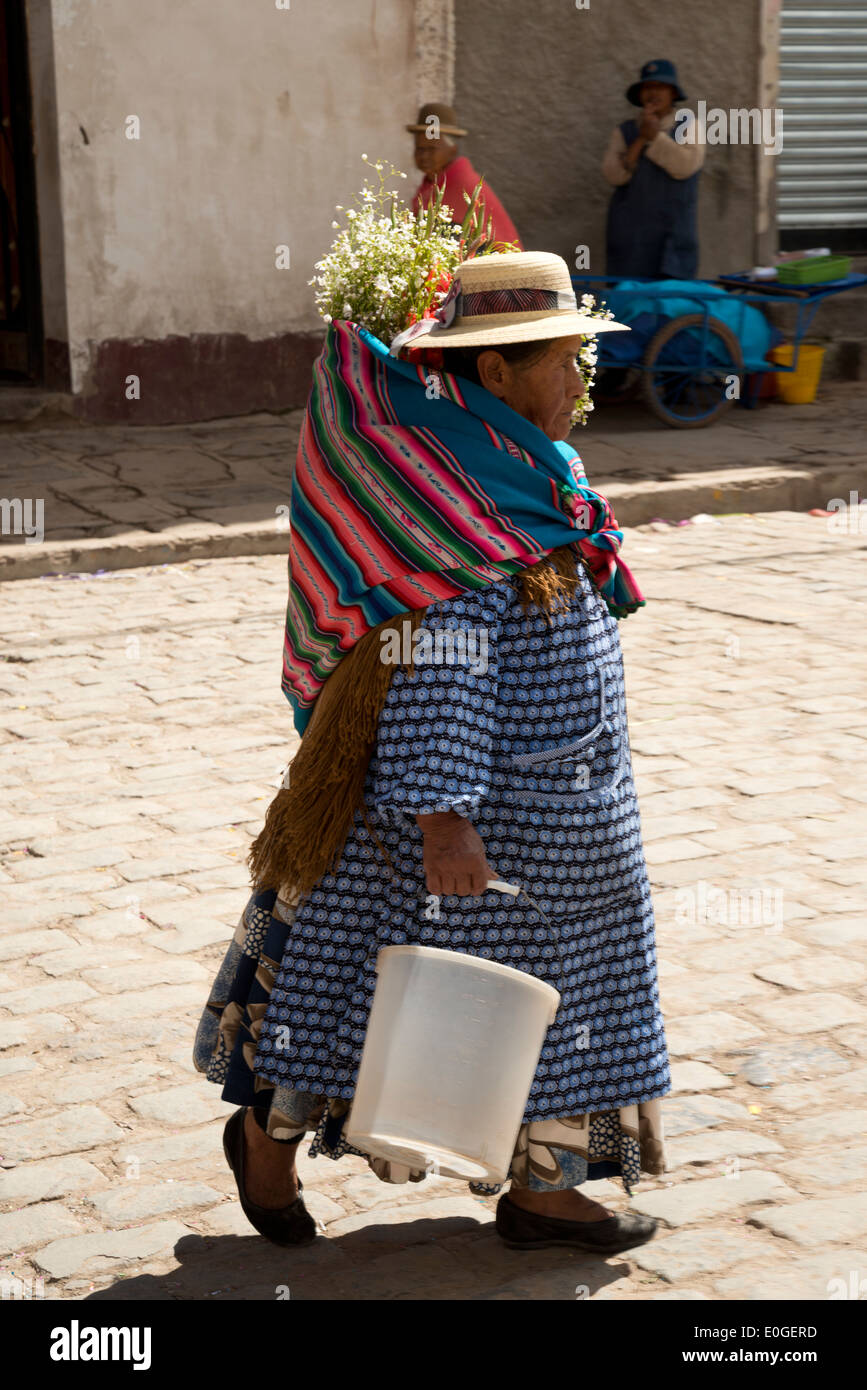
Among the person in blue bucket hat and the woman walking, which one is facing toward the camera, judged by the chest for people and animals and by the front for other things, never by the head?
the person in blue bucket hat

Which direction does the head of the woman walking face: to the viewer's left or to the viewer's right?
to the viewer's right

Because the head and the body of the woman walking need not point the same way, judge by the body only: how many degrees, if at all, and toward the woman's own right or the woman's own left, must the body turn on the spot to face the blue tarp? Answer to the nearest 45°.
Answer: approximately 90° to the woman's own left

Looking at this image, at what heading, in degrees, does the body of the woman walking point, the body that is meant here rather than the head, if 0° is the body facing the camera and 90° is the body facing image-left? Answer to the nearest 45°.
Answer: approximately 270°

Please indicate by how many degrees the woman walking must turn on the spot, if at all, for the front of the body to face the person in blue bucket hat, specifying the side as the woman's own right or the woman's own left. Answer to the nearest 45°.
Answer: approximately 90° to the woman's own left

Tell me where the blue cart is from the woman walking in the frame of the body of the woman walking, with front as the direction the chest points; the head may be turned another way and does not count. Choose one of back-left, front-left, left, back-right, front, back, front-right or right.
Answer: left

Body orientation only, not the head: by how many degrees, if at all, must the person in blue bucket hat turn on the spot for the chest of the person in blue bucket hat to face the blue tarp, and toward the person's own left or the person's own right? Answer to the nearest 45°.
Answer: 0° — they already face it

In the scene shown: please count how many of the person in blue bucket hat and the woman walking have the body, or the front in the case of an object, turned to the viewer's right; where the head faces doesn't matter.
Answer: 1

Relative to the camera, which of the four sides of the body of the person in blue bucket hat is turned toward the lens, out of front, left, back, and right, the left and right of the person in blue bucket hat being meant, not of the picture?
front

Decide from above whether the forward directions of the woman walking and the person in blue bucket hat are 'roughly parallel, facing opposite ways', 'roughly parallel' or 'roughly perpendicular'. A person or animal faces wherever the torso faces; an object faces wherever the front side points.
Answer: roughly perpendicular
